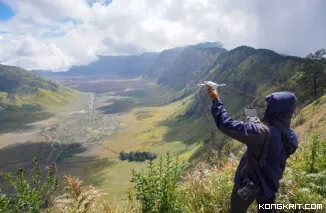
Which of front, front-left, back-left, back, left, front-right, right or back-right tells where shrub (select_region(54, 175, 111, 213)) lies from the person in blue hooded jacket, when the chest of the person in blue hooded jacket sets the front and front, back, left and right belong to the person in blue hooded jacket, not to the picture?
front-left

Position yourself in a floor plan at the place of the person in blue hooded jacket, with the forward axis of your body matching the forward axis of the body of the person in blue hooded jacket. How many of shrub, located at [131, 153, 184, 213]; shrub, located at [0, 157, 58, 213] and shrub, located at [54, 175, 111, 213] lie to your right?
0

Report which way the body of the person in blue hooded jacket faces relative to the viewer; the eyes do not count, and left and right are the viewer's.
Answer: facing away from the viewer and to the left of the viewer

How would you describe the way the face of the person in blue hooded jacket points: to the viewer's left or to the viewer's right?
to the viewer's left

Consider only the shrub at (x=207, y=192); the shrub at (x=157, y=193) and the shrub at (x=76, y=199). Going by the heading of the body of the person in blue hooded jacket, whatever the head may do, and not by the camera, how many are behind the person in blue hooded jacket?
0

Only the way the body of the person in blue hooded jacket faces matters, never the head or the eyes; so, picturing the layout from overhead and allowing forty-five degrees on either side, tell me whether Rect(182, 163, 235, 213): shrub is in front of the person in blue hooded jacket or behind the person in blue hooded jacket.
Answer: in front

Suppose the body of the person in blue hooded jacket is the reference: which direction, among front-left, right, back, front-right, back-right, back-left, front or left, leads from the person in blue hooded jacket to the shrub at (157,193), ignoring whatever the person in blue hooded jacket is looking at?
front-left

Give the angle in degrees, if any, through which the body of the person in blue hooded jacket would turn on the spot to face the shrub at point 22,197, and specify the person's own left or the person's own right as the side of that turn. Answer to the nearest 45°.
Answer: approximately 45° to the person's own left
